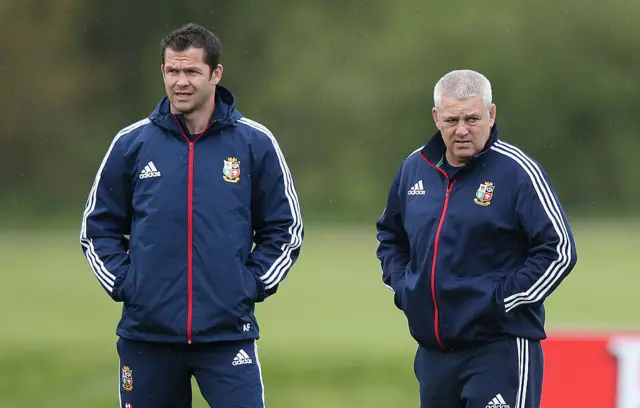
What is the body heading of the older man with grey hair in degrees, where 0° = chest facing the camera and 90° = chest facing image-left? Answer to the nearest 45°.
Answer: approximately 45°

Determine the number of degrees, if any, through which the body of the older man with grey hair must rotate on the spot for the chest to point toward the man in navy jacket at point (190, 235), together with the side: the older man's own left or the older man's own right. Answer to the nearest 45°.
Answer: approximately 45° to the older man's own right

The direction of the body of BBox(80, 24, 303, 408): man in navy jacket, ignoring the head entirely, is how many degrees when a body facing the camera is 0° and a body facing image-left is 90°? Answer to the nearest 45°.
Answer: approximately 0°

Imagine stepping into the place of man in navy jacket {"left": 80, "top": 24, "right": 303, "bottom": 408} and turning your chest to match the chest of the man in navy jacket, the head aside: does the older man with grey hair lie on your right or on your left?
on your left
